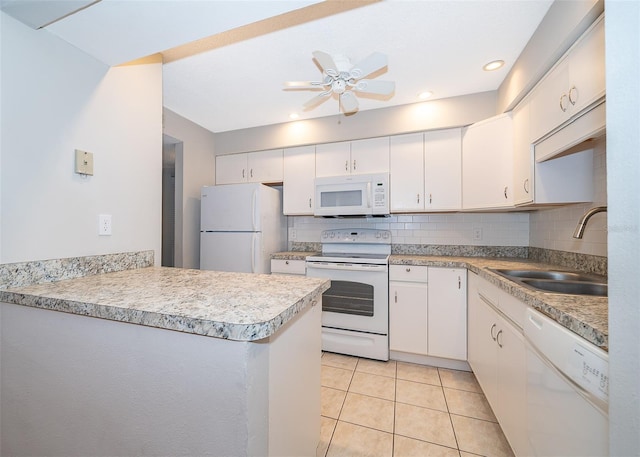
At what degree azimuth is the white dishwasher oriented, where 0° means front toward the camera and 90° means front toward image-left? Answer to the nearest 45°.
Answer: approximately 45°

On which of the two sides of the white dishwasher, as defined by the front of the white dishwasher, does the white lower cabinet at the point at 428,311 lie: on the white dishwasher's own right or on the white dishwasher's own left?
on the white dishwasher's own right

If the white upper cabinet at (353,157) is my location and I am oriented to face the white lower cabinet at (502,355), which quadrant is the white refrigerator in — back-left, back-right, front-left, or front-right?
back-right

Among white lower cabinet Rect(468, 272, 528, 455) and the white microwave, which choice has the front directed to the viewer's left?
the white lower cabinet

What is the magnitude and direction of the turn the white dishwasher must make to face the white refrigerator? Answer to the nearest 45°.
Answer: approximately 45° to its right

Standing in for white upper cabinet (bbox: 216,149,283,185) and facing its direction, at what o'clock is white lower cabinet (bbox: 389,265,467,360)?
The white lower cabinet is roughly at 9 o'clock from the white upper cabinet.

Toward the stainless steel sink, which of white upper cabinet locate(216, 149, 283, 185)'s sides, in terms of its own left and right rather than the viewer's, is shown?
left

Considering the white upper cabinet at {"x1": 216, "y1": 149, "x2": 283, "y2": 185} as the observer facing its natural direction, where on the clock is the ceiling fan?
The ceiling fan is roughly at 10 o'clock from the white upper cabinet.

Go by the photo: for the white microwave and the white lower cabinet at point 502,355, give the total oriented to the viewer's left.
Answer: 1

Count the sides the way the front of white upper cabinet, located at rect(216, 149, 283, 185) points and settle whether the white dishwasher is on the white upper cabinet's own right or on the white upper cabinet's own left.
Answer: on the white upper cabinet's own left

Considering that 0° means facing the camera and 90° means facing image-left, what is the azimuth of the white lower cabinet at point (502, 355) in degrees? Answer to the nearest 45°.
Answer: approximately 90°

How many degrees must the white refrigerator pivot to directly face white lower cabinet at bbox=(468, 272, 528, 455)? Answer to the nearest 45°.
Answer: approximately 90° to its left

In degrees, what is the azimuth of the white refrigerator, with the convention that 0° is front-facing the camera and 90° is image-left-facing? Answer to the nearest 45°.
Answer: approximately 45°
